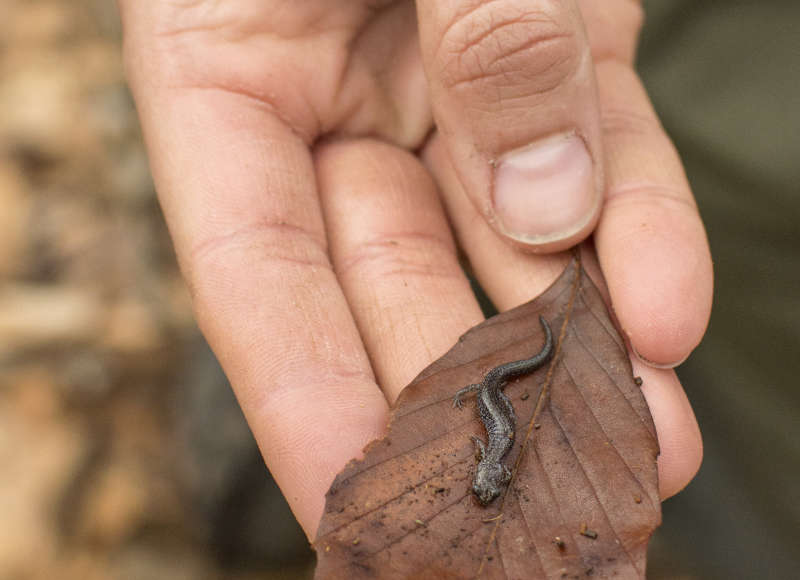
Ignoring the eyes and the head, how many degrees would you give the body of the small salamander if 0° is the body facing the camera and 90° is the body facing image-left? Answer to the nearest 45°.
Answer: approximately 0°
